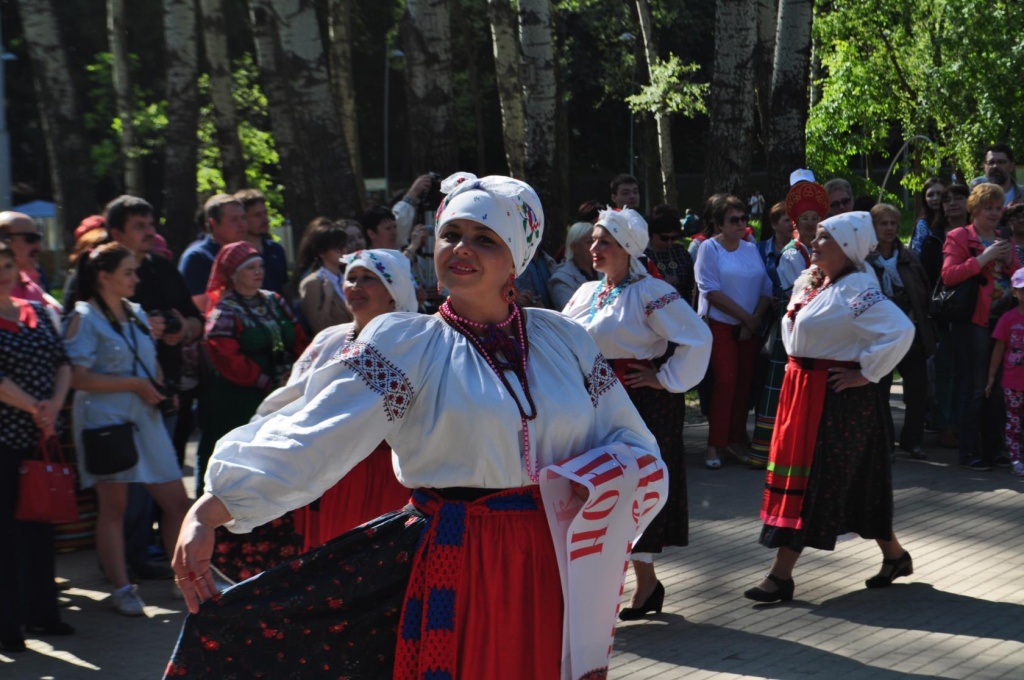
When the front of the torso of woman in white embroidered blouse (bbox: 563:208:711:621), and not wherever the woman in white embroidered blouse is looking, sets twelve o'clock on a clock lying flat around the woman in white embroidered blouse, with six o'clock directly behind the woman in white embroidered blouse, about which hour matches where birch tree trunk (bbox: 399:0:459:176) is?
The birch tree trunk is roughly at 4 o'clock from the woman in white embroidered blouse.

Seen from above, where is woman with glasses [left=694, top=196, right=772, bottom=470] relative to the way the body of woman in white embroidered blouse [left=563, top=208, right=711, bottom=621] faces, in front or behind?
behind

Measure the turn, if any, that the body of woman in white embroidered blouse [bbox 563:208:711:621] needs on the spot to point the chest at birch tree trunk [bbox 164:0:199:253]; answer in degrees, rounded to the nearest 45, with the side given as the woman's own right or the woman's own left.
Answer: approximately 90° to the woman's own right

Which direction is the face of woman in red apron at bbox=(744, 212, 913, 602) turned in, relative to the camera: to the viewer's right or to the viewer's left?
to the viewer's left

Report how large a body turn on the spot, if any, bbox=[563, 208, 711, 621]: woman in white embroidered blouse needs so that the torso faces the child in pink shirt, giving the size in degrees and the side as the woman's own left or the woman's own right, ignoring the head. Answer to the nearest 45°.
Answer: approximately 180°

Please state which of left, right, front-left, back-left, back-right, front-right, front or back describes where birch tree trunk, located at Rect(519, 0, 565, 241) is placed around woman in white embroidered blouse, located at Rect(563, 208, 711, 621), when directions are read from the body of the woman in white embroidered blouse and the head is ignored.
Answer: back-right

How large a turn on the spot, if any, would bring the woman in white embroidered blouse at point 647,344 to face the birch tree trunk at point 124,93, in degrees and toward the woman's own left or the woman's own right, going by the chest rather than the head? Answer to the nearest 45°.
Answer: approximately 90° to the woman's own right

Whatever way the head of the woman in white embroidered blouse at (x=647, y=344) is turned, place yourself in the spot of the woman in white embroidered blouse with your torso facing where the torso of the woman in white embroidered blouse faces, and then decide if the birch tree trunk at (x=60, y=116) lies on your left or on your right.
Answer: on your right

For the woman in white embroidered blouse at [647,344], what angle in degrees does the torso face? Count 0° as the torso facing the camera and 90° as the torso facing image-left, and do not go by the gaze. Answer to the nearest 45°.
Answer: approximately 45°

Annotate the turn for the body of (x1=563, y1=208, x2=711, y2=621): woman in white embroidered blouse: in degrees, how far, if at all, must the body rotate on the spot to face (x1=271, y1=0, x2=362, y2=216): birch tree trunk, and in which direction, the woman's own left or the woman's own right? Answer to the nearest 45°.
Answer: approximately 90° to the woman's own right

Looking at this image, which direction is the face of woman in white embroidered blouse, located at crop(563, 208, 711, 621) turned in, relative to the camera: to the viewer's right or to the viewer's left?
to the viewer's left
